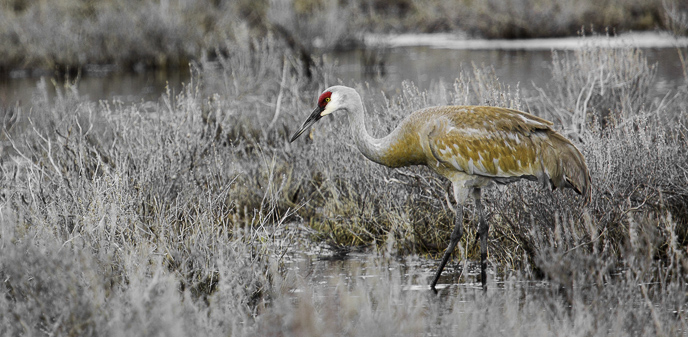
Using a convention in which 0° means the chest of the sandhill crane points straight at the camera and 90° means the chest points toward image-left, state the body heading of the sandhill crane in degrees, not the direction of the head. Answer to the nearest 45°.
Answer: approximately 90°
